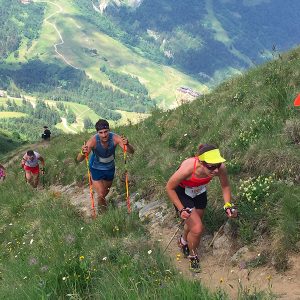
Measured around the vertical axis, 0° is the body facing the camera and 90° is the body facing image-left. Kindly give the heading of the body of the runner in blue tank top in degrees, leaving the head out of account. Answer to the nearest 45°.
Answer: approximately 0°

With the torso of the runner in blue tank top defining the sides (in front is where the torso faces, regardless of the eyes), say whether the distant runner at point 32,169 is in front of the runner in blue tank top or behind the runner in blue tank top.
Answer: behind

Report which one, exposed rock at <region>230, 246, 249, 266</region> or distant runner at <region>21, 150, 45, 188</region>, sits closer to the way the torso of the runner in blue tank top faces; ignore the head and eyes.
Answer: the exposed rock
